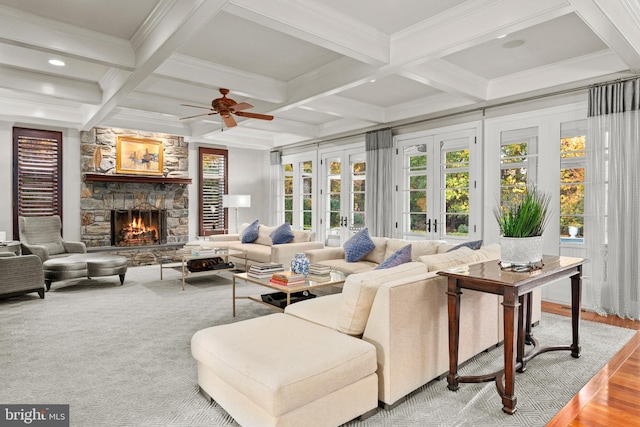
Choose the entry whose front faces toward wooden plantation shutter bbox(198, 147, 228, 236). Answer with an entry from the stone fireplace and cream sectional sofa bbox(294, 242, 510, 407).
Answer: the cream sectional sofa

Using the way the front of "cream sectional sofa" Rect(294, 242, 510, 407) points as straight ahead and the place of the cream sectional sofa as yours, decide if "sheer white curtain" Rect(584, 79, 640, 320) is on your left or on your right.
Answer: on your right

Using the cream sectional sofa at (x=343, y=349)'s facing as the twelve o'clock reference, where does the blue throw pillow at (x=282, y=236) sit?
The blue throw pillow is roughly at 1 o'clock from the cream sectional sofa.

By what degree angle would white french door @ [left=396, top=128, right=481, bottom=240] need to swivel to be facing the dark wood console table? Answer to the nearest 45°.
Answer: approximately 45° to its left

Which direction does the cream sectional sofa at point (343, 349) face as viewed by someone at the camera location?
facing away from the viewer and to the left of the viewer

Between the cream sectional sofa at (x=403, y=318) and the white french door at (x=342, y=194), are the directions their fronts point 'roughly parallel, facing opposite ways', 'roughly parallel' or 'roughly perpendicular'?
roughly perpendicular

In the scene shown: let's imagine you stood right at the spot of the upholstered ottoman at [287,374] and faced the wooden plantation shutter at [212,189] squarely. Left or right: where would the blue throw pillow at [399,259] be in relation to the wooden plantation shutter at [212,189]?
right
